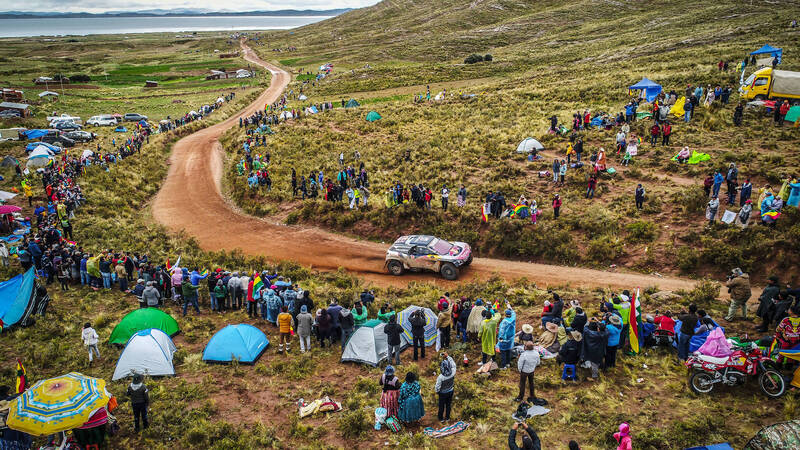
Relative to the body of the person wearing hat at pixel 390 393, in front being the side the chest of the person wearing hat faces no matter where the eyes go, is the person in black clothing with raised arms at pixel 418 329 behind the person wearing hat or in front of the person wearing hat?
in front

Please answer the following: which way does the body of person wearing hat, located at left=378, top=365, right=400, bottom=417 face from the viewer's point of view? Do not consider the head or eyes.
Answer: away from the camera

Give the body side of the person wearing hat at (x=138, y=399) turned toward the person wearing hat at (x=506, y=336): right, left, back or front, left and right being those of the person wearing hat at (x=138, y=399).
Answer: right

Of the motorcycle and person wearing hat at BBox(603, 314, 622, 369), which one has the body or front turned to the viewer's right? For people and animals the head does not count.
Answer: the motorcycle

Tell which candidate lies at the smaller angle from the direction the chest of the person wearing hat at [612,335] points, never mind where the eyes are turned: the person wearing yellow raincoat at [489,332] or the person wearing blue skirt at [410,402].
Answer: the person wearing yellow raincoat

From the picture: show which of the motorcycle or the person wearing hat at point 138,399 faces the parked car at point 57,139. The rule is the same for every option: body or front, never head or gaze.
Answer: the person wearing hat

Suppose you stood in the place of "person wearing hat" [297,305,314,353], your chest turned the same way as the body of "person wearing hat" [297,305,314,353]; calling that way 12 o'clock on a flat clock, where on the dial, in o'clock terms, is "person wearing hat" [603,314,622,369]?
"person wearing hat" [603,314,622,369] is roughly at 4 o'clock from "person wearing hat" [297,305,314,353].

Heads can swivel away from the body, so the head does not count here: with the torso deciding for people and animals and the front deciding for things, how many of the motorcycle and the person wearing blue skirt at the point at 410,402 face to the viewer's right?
1

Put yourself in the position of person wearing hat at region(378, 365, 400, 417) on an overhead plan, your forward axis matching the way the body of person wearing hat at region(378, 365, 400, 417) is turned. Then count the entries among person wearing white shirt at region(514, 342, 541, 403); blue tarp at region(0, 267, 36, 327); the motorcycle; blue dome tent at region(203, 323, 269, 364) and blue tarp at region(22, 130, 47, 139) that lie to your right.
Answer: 2

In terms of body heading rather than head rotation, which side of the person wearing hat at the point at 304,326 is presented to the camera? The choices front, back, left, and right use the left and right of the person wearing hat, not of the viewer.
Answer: back

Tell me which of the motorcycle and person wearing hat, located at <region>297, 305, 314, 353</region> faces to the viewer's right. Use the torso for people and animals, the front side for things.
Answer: the motorcycle

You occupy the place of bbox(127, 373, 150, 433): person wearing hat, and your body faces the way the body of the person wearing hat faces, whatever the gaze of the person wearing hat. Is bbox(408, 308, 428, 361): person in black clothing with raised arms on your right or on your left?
on your right

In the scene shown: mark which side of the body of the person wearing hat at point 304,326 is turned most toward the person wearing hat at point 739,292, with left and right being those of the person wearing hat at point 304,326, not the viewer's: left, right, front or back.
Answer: right

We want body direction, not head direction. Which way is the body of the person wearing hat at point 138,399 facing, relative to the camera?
away from the camera
